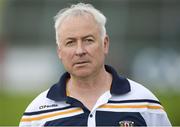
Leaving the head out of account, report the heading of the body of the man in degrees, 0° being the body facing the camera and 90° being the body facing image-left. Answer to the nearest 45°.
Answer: approximately 0°
